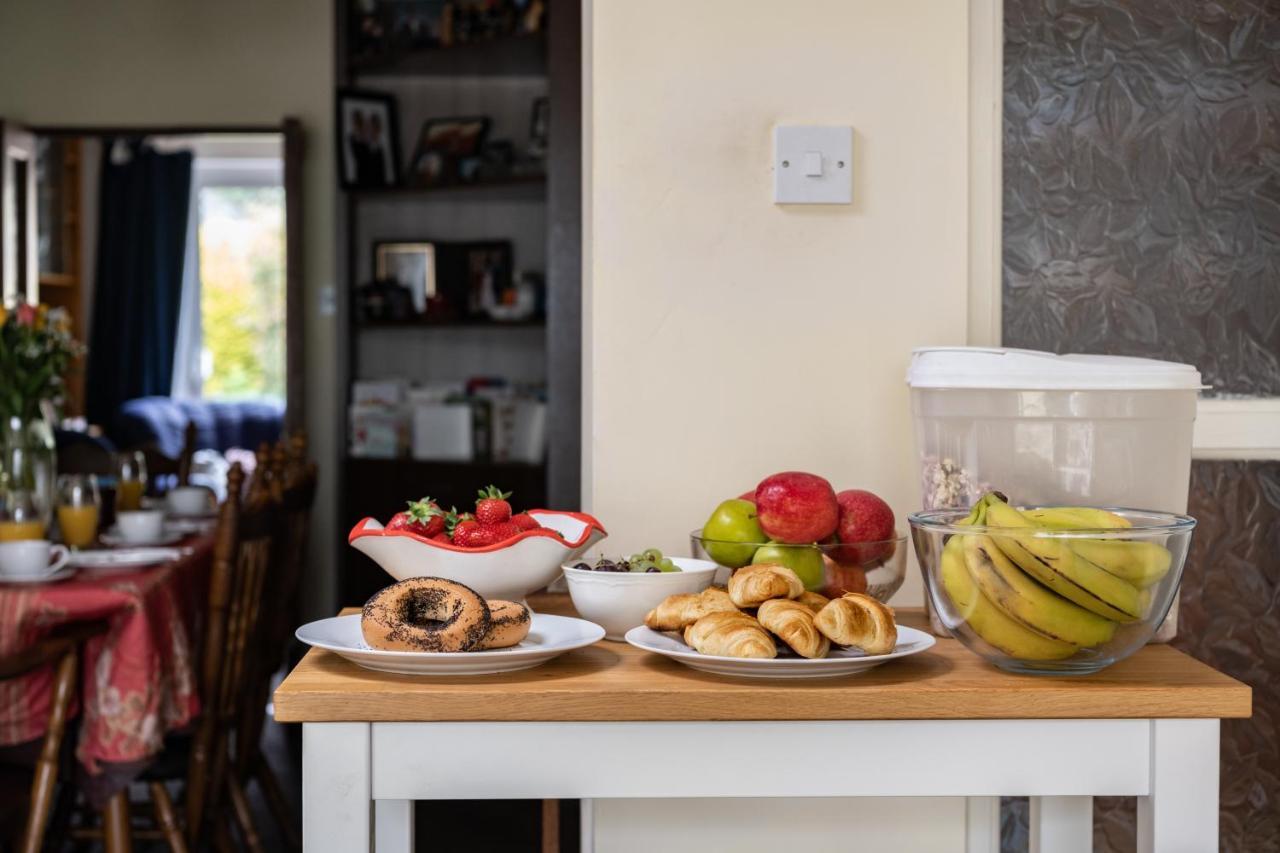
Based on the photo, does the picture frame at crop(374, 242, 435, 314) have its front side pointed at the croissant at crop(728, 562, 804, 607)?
yes

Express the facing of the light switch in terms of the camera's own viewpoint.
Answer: facing the viewer

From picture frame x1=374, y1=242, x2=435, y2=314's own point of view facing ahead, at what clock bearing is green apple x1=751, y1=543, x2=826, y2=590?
The green apple is roughly at 12 o'clock from the picture frame.

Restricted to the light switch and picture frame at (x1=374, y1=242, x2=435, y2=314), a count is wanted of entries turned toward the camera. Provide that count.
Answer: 2

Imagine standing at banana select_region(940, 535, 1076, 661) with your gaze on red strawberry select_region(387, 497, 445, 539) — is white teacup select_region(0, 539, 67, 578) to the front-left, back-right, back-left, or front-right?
front-right

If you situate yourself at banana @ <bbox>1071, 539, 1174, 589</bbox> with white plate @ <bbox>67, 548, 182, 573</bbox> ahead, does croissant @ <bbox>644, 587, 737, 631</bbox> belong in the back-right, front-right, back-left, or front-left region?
front-left

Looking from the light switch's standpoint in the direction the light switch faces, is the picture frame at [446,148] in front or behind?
behind

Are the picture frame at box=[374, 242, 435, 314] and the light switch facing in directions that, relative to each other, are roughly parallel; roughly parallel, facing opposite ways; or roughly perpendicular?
roughly parallel

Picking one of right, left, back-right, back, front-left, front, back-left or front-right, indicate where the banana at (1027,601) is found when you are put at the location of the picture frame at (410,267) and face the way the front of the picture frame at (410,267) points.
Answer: front

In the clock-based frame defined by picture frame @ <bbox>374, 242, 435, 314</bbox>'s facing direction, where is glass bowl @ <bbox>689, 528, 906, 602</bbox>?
The glass bowl is roughly at 12 o'clock from the picture frame.

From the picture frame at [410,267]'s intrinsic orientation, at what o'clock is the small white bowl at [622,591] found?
The small white bowl is roughly at 12 o'clock from the picture frame.

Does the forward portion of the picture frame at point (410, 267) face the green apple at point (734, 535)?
yes

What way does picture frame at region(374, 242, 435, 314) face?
toward the camera
